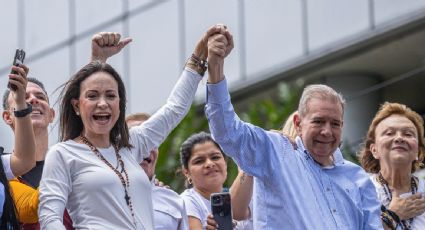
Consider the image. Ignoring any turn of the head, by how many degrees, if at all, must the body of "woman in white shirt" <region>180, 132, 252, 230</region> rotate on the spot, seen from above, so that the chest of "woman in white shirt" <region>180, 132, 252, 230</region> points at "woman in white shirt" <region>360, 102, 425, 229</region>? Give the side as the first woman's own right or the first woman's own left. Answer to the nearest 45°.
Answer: approximately 45° to the first woman's own left

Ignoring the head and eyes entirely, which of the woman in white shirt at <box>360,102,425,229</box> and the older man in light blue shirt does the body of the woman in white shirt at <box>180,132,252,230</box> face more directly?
the older man in light blue shirt

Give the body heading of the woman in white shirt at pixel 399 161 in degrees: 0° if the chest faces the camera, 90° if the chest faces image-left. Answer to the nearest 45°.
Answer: approximately 0°

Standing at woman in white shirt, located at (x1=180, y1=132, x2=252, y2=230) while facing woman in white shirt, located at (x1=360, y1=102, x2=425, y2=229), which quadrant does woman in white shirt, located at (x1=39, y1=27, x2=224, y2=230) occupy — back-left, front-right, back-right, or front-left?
back-right

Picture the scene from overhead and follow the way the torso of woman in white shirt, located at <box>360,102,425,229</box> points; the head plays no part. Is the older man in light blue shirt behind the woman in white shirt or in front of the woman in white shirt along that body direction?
in front

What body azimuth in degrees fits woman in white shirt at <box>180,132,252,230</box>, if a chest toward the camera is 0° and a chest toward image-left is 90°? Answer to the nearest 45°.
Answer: approximately 315°
